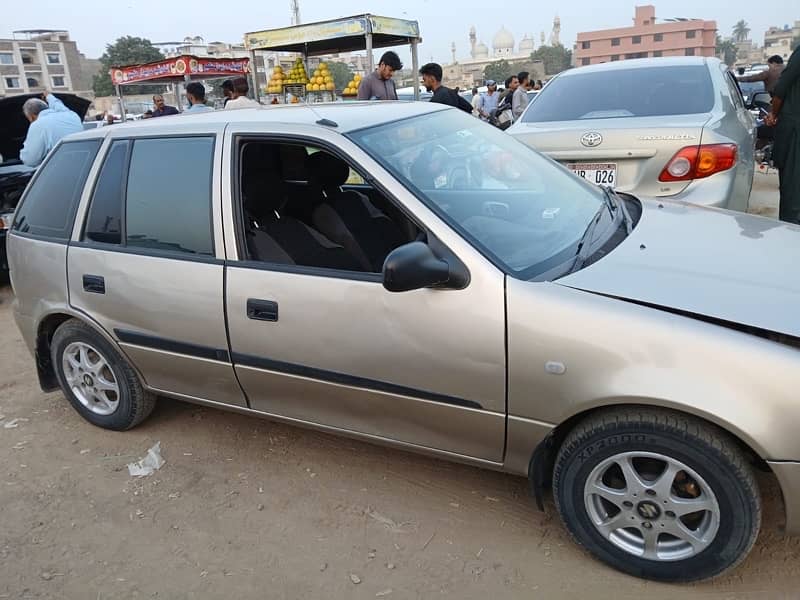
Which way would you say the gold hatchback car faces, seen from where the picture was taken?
facing the viewer and to the right of the viewer

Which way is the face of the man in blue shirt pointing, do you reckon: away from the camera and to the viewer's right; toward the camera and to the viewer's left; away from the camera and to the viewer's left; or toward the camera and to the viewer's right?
away from the camera and to the viewer's left

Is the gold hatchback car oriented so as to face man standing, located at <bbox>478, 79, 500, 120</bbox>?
no

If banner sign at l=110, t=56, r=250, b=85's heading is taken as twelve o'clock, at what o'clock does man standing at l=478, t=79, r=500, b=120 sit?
The man standing is roughly at 10 o'clock from the banner sign.

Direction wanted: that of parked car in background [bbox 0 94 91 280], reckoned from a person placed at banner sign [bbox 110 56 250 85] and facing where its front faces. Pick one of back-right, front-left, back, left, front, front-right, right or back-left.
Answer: front

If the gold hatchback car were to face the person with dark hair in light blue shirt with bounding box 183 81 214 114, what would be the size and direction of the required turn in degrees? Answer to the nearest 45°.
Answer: approximately 135° to its left

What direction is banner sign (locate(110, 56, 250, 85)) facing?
toward the camera

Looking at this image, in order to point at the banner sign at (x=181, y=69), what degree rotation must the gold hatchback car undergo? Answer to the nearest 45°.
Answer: approximately 135° to its left

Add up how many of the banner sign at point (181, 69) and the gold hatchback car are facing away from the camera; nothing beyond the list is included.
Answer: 0

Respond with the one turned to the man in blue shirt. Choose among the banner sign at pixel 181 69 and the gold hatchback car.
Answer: the banner sign

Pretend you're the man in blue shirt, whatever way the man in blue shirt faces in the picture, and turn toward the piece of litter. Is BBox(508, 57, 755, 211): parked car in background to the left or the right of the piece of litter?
left

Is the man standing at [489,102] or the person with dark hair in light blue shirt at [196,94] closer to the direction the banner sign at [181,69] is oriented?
the person with dark hair in light blue shirt

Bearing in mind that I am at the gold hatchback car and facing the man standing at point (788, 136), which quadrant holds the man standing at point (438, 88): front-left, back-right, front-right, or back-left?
front-left

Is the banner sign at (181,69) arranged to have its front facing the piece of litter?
yes

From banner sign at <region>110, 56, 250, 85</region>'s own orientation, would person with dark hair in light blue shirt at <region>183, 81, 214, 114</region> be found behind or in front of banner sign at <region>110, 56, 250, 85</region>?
in front
